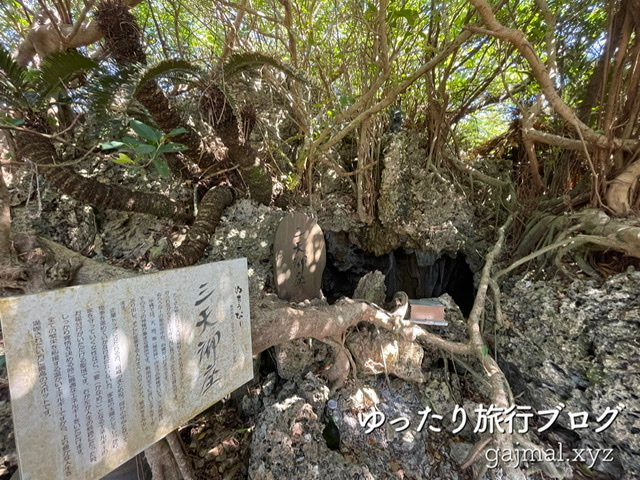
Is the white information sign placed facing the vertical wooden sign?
no

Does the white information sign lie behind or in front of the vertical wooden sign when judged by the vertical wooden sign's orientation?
in front

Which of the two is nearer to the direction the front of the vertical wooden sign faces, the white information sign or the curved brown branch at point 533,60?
the white information sign

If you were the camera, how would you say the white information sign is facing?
facing the viewer and to the right of the viewer

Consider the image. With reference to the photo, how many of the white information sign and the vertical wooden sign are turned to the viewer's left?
0

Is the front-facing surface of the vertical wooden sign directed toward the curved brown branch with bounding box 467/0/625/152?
no

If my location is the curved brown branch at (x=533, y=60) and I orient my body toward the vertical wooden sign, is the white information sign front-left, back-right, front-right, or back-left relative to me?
front-left

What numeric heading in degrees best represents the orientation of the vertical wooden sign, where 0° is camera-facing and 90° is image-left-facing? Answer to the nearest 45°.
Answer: approximately 0°
